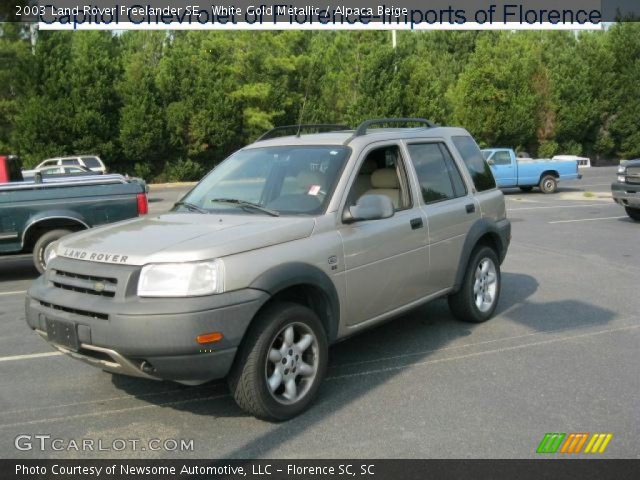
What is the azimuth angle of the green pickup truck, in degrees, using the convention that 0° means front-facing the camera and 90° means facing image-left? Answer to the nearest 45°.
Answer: approximately 90°

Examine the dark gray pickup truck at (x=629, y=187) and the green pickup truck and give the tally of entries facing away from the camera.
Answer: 0

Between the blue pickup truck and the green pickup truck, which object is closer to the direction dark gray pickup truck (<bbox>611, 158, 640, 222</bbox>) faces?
the green pickup truck

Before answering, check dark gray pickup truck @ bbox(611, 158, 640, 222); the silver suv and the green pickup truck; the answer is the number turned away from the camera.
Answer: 0

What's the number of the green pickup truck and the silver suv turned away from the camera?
0

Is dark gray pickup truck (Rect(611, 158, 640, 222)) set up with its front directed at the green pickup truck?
yes

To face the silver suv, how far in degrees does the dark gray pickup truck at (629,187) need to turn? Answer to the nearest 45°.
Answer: approximately 45° to its left

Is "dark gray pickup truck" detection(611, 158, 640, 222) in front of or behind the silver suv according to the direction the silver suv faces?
behind

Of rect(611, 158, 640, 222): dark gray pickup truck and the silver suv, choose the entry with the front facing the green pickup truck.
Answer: the dark gray pickup truck

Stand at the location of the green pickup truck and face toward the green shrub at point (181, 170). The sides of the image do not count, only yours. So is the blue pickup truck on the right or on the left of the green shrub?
right
